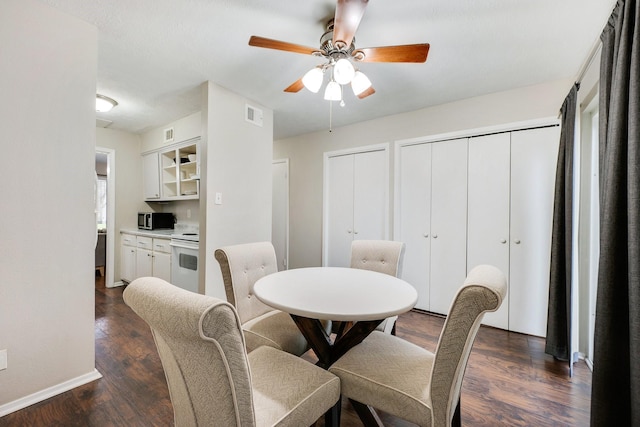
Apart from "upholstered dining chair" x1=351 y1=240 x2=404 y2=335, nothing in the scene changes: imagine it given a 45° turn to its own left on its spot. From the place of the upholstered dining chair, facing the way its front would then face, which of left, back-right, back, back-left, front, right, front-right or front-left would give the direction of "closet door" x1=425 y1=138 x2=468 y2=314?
back-left

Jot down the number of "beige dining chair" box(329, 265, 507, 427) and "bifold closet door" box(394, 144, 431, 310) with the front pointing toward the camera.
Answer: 1

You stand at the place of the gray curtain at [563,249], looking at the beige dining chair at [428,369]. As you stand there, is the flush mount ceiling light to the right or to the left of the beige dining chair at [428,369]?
right

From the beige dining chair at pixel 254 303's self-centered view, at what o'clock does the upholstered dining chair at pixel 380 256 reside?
The upholstered dining chair is roughly at 10 o'clock from the beige dining chair.

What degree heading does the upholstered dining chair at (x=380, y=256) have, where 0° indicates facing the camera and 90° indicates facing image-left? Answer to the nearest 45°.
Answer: approximately 45°

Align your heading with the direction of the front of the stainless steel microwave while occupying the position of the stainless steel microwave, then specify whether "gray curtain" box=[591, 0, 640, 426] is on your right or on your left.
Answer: on your left

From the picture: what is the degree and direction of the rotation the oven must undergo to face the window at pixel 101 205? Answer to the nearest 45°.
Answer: approximately 135° to its right

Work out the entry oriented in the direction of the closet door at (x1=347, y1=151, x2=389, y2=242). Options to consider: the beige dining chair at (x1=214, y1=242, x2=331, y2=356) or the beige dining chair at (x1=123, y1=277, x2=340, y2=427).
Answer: the beige dining chair at (x1=123, y1=277, x2=340, y2=427)

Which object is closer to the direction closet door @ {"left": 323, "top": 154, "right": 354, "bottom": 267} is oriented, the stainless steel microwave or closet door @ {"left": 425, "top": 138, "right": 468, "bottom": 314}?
the stainless steel microwave

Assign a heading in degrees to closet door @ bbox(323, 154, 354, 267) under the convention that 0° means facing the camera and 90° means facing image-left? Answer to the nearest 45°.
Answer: approximately 45°

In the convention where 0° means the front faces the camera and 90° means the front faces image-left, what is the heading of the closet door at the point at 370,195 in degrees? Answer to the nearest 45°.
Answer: approximately 45°

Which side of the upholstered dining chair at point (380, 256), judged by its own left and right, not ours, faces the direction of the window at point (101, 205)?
right
